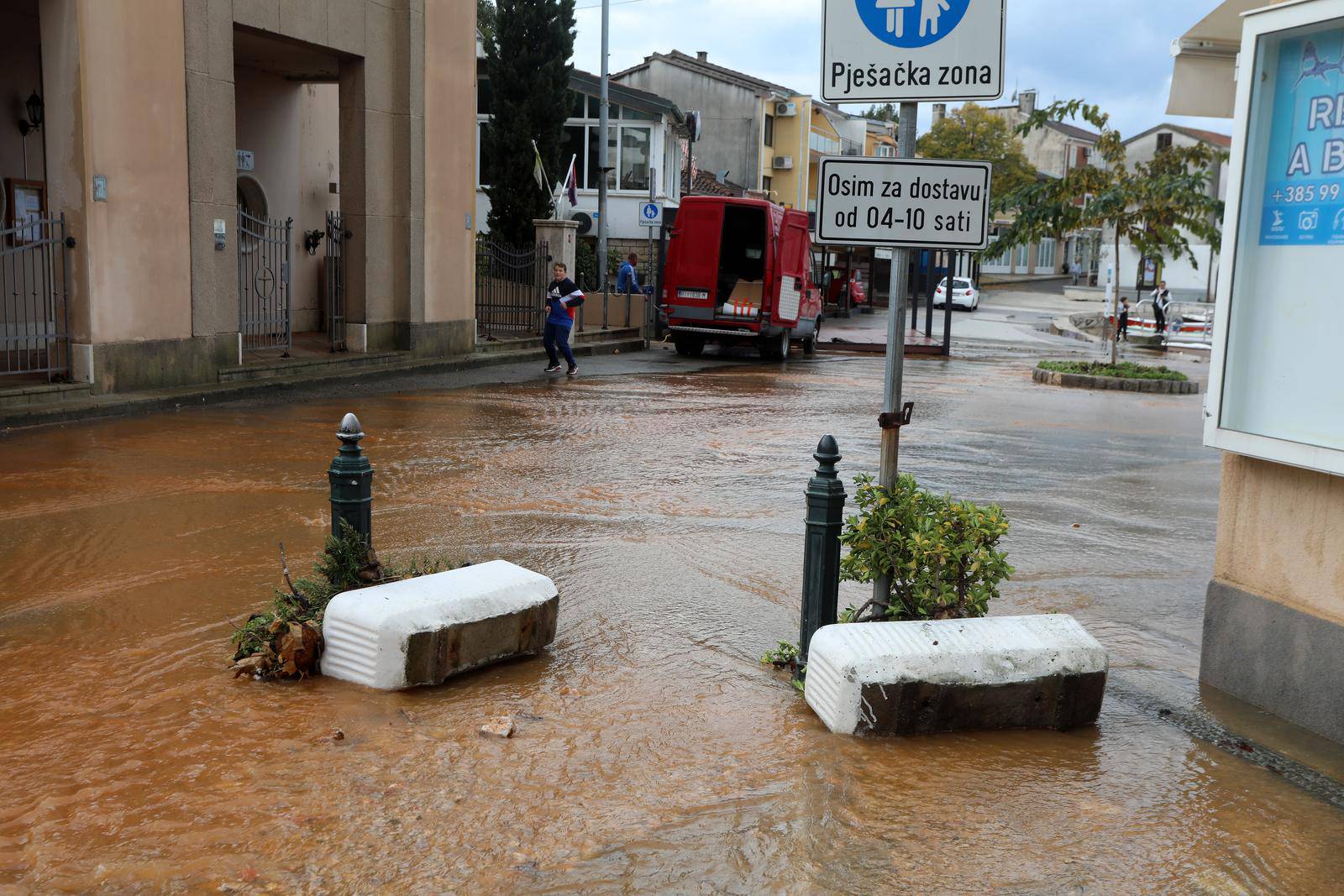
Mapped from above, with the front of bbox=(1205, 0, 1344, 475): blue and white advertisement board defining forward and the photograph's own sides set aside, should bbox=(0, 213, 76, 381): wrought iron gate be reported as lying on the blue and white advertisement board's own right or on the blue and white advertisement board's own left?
on the blue and white advertisement board's own right

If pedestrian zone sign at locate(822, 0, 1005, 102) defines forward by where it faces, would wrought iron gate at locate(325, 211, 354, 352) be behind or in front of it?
behind

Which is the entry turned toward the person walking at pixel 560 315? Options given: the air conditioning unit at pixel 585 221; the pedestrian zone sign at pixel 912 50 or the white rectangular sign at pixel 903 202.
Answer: the air conditioning unit

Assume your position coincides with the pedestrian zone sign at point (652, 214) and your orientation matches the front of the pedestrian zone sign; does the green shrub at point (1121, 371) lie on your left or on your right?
on your left

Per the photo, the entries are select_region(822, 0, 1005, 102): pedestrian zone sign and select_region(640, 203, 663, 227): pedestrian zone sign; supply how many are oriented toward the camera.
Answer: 2

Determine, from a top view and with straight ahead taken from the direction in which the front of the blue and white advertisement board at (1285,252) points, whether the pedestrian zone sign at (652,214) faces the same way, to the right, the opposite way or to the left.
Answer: to the left

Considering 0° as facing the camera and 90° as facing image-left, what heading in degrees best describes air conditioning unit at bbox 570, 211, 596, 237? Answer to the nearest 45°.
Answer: approximately 0°

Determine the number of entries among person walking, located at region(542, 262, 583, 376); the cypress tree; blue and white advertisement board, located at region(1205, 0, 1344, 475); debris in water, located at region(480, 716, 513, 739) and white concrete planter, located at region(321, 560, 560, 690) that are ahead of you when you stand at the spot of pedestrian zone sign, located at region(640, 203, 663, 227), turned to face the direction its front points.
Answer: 4
